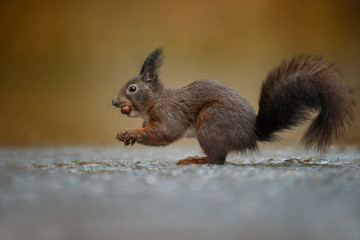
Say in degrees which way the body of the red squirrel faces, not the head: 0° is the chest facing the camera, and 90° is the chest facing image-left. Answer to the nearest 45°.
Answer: approximately 90°
